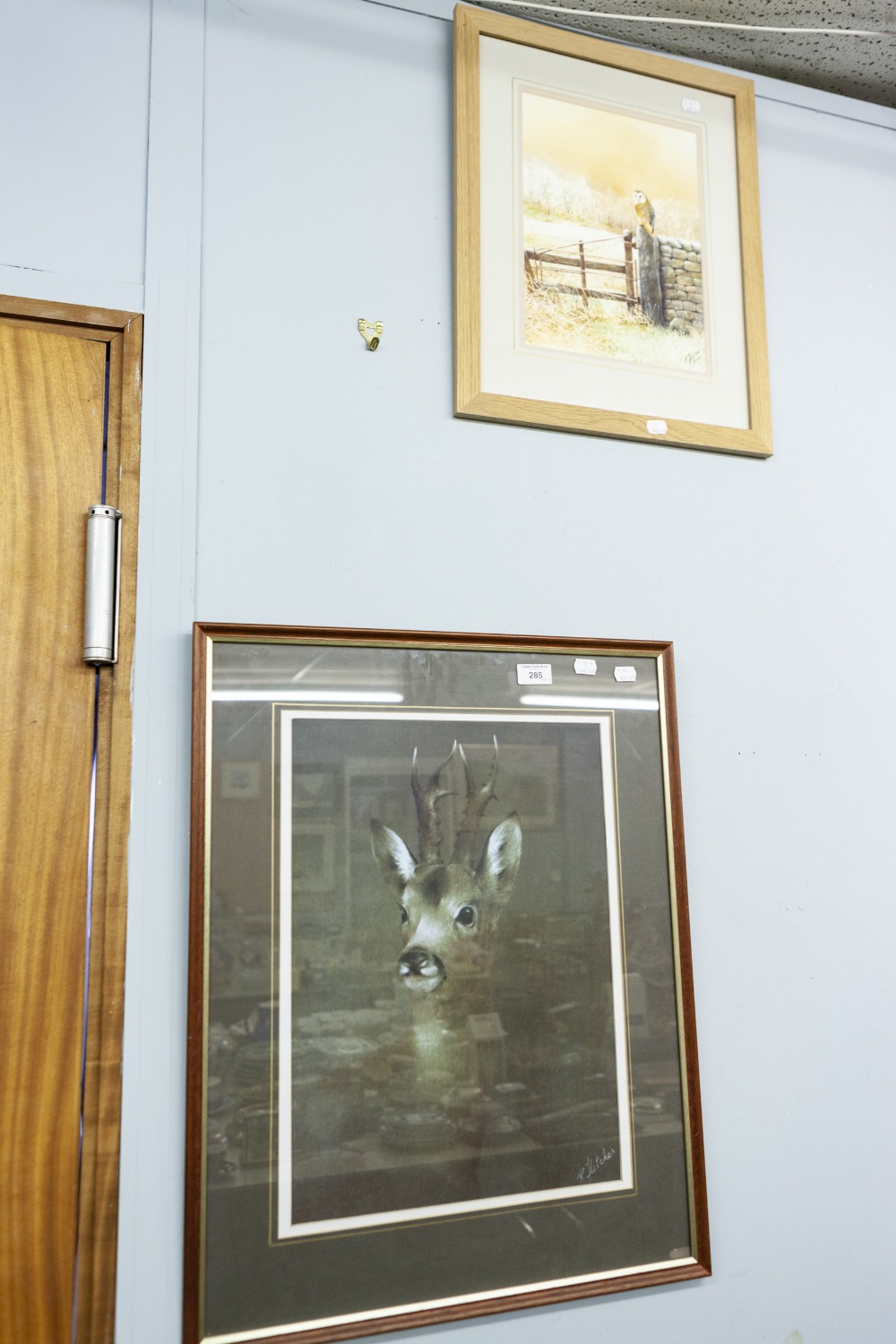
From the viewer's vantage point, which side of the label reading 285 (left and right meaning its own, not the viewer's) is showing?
front
